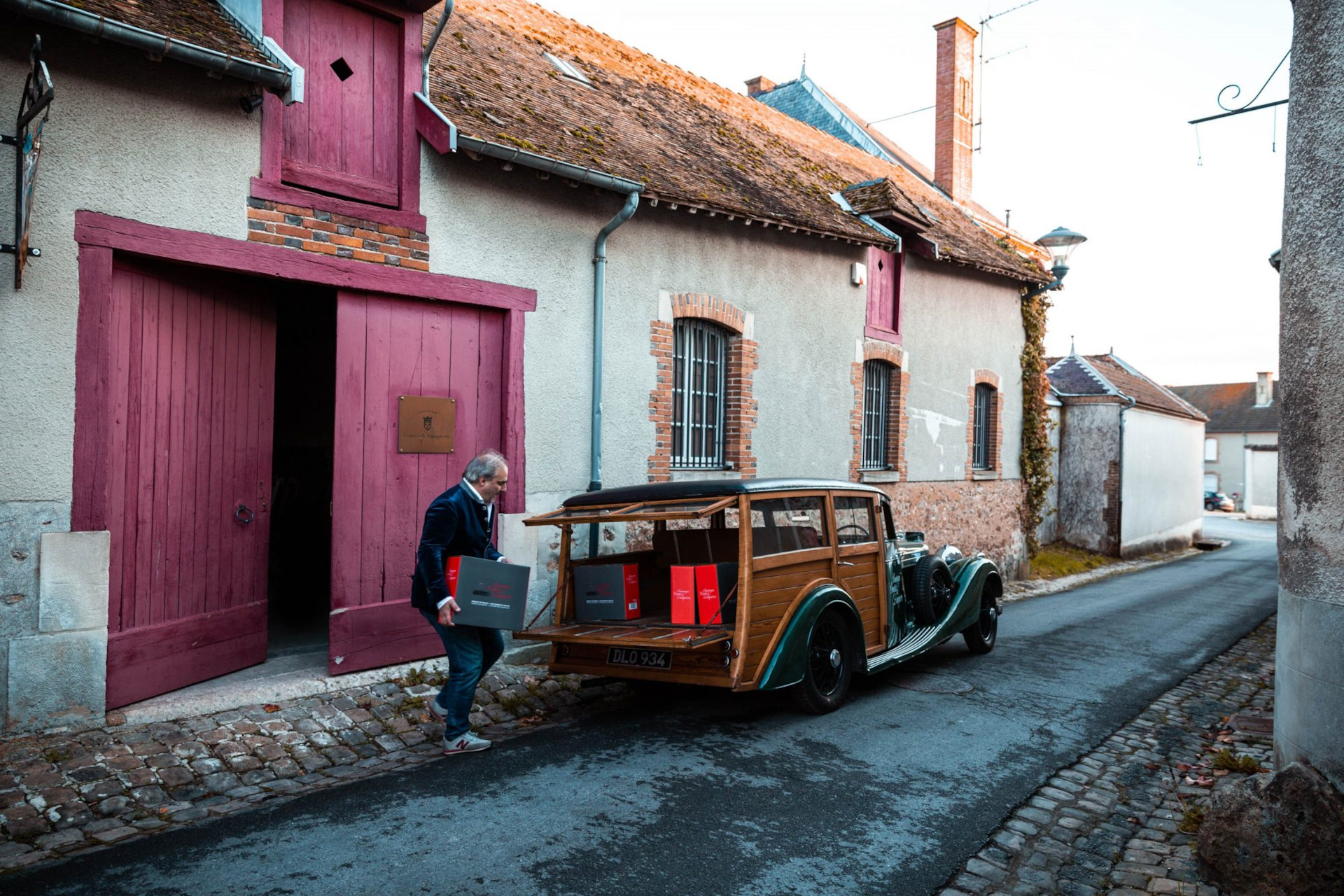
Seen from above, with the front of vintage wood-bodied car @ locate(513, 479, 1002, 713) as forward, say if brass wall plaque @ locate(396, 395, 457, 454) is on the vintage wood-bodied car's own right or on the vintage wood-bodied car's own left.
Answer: on the vintage wood-bodied car's own left

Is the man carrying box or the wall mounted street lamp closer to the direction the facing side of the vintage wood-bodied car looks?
the wall mounted street lamp

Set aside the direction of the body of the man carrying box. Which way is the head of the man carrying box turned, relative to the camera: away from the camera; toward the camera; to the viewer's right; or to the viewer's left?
to the viewer's right

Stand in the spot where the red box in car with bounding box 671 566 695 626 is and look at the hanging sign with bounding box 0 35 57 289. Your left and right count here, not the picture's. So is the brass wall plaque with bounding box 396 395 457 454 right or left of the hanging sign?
right

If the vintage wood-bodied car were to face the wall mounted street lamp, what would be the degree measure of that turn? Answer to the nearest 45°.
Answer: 0° — it already faces it

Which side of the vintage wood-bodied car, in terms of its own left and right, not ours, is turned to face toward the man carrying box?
back

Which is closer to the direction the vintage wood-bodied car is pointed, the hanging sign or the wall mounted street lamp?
the wall mounted street lamp

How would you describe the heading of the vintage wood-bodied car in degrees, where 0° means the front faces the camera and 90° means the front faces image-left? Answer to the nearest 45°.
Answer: approximately 225°

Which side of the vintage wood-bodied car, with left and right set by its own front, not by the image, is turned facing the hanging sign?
back
